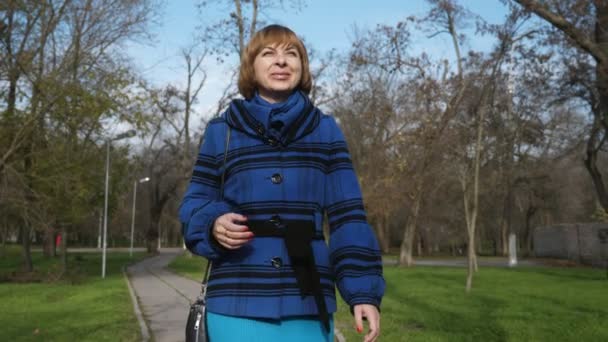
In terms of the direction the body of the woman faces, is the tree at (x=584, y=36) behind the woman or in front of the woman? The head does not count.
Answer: behind

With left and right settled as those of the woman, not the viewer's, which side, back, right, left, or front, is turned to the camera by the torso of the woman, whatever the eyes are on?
front

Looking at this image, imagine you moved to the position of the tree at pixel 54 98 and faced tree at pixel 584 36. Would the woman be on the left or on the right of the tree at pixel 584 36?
right

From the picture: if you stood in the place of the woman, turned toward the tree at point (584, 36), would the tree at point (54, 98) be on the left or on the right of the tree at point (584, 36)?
left

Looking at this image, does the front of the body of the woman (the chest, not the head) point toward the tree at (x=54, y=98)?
no
